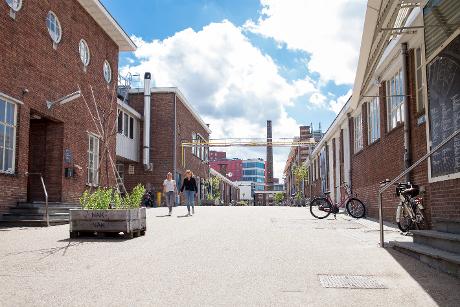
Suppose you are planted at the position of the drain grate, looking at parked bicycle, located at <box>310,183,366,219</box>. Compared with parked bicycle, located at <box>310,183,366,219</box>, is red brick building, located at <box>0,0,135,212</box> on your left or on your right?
left

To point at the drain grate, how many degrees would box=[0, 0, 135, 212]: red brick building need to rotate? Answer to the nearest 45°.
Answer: approximately 45° to its right

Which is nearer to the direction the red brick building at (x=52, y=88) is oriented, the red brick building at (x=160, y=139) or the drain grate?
the drain grate

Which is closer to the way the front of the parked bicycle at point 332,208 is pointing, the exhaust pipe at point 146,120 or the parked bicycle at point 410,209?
the parked bicycle

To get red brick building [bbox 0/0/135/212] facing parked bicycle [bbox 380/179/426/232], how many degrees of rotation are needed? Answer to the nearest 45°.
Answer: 0° — it already faces it

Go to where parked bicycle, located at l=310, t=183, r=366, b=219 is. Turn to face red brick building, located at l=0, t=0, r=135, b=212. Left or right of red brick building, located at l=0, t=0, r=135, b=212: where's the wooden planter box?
left

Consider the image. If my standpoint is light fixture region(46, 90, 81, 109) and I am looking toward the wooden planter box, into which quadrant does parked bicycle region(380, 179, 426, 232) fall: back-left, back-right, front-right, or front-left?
front-left

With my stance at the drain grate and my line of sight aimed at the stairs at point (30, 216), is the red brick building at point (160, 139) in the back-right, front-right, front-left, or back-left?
front-right

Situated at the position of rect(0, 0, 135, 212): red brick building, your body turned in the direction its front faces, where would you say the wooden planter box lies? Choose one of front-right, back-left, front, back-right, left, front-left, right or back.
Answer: front-right

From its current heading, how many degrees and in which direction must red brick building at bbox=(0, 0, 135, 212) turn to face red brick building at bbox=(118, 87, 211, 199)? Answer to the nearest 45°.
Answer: approximately 135° to its left

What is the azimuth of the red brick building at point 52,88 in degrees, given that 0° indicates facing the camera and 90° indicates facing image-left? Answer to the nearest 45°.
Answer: approximately 315°

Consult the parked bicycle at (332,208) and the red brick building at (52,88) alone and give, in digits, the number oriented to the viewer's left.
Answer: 0

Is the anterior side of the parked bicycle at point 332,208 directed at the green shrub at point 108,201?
no

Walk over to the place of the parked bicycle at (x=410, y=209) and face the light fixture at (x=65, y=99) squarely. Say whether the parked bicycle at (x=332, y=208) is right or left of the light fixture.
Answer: right
